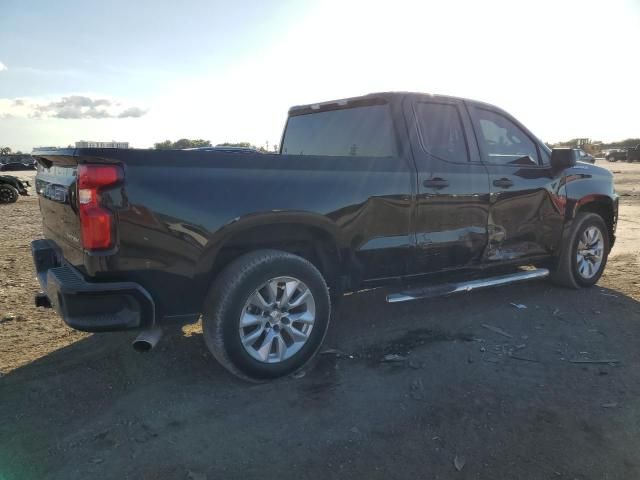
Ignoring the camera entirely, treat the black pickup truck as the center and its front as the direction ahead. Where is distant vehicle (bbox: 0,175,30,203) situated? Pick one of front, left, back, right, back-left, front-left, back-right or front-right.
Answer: left

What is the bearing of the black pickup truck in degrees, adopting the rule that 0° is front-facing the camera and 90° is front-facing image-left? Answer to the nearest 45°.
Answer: approximately 225°
